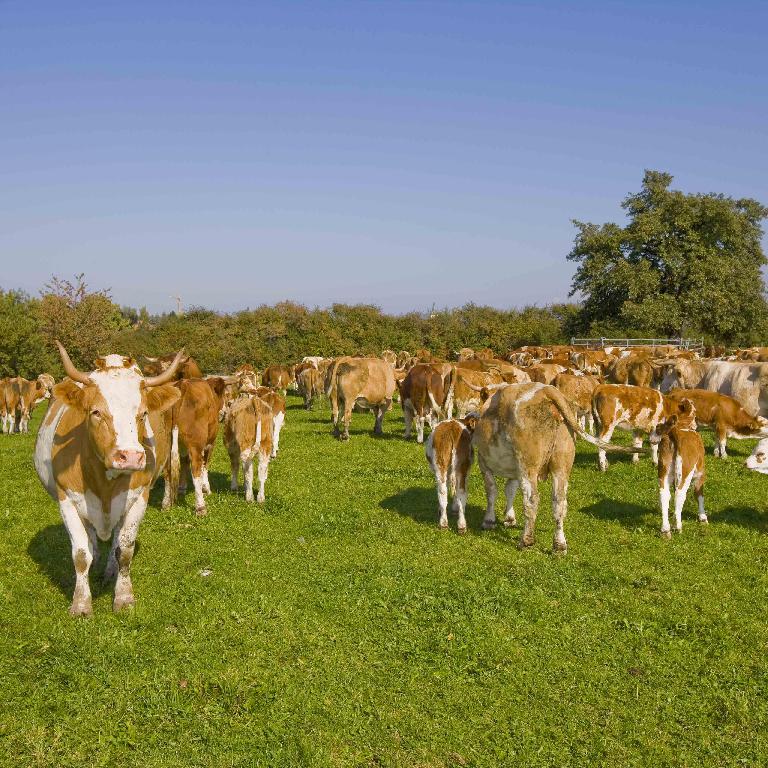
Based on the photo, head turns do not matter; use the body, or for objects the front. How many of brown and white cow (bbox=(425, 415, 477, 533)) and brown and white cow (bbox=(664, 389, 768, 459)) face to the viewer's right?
1

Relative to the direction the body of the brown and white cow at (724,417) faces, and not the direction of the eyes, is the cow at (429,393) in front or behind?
behind

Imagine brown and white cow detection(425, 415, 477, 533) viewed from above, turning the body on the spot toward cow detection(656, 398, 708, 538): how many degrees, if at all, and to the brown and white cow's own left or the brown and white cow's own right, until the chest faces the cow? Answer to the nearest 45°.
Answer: approximately 90° to the brown and white cow's own right

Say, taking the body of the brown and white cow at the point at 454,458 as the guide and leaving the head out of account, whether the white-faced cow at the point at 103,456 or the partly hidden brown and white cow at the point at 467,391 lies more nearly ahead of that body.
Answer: the partly hidden brown and white cow

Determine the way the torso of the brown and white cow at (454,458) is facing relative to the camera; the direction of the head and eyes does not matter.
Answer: away from the camera

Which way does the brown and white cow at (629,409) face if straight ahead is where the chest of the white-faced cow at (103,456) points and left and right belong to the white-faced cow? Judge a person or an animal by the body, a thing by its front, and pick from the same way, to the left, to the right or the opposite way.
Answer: to the left

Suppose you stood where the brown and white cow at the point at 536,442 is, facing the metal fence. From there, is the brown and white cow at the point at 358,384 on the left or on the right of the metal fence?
left

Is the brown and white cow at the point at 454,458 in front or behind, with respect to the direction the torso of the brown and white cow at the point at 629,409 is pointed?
behind
